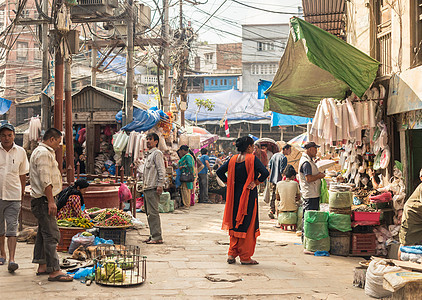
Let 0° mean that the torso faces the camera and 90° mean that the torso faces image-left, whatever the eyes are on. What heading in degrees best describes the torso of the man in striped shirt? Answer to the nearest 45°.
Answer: approximately 270°

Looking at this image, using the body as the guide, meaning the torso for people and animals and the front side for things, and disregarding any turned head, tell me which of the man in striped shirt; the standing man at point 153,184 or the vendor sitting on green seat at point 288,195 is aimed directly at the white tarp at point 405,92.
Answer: the man in striped shirt

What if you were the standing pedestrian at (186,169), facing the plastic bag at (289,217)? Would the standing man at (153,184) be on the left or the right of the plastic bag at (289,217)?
right

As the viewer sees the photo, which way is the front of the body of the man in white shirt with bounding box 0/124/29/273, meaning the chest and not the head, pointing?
toward the camera

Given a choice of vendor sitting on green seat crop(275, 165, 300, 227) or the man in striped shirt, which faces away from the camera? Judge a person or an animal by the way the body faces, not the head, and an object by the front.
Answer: the vendor sitting on green seat

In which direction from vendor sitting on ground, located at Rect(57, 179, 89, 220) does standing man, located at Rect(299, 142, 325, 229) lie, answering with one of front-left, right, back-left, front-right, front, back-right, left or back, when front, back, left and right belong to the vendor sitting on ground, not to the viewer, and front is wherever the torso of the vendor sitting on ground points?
front

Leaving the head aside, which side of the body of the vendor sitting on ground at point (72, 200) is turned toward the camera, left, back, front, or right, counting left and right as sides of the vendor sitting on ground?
right

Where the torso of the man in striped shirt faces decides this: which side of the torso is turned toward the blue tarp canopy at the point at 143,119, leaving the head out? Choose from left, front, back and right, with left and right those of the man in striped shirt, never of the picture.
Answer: left

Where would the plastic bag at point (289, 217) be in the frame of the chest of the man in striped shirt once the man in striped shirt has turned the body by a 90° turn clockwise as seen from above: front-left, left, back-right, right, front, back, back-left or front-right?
back-left

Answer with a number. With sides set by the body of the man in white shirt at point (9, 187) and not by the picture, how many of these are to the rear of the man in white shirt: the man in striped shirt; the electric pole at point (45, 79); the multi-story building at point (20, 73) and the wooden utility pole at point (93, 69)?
3
